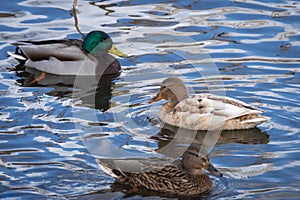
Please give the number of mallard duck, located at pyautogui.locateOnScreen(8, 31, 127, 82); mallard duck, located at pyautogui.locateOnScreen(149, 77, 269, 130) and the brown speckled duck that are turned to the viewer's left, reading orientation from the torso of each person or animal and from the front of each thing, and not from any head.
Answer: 1

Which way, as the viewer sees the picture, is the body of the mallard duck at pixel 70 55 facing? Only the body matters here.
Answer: to the viewer's right

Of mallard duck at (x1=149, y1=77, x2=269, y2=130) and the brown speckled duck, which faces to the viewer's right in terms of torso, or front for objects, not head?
the brown speckled duck

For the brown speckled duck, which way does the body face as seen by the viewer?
to the viewer's right

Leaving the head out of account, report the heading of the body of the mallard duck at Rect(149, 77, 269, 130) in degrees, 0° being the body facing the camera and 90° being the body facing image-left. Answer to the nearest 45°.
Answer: approximately 90°

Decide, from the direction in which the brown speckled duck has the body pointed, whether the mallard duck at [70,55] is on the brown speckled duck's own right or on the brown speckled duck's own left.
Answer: on the brown speckled duck's own left

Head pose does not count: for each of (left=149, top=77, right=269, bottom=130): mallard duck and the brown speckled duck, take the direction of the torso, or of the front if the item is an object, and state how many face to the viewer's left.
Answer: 1

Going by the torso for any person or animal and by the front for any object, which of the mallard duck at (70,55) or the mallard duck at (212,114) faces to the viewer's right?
the mallard duck at (70,55)

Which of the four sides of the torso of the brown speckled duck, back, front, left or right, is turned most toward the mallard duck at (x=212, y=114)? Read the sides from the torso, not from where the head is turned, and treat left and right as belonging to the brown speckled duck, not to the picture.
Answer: left

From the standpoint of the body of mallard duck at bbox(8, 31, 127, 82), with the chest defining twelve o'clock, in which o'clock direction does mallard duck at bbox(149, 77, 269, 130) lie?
mallard duck at bbox(149, 77, 269, 130) is roughly at 2 o'clock from mallard duck at bbox(8, 31, 127, 82).

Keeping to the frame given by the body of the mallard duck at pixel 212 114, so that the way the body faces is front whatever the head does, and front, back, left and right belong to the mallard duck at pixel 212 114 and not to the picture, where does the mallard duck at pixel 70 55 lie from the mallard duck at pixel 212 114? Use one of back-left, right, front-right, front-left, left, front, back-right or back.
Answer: front-right
